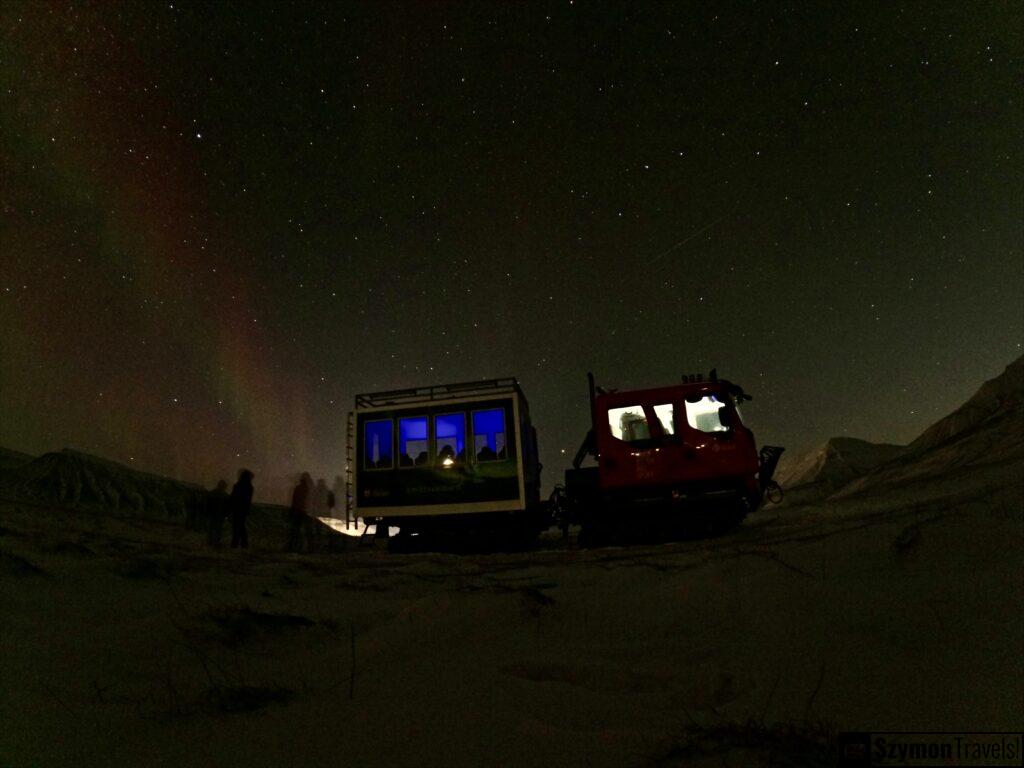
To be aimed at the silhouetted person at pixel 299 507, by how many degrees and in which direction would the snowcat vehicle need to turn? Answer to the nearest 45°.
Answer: approximately 180°

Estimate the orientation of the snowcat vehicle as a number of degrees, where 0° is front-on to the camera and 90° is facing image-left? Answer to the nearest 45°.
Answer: approximately 270°

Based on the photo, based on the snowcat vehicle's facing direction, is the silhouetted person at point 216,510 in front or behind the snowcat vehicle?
behind

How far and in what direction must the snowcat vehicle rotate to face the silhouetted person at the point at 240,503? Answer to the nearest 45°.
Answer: approximately 180°

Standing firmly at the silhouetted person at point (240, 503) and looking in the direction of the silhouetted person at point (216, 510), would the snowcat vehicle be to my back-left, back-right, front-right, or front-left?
back-right
